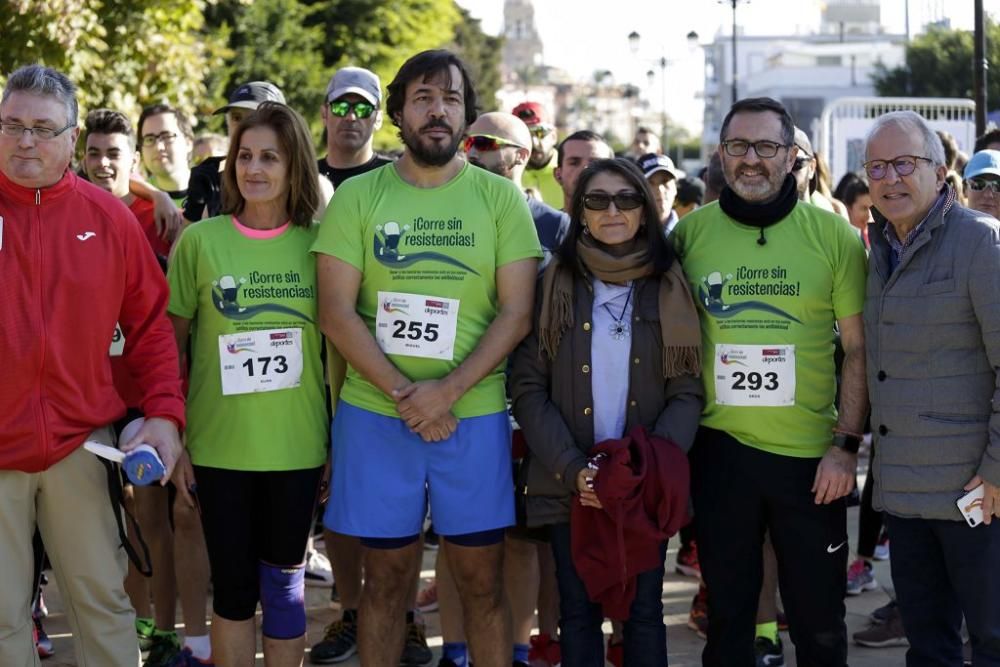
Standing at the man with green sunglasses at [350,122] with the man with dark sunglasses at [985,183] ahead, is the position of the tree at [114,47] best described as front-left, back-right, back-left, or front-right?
back-left

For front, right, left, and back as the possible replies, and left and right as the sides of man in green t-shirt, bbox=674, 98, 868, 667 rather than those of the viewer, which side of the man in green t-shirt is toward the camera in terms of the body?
front

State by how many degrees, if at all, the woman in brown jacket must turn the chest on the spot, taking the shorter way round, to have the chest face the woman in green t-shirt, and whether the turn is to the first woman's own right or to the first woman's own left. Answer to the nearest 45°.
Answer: approximately 90° to the first woman's own right

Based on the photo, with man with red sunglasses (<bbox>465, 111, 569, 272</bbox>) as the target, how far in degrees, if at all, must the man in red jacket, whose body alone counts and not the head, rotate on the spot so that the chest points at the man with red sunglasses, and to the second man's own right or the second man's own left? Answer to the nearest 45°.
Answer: approximately 135° to the second man's own left

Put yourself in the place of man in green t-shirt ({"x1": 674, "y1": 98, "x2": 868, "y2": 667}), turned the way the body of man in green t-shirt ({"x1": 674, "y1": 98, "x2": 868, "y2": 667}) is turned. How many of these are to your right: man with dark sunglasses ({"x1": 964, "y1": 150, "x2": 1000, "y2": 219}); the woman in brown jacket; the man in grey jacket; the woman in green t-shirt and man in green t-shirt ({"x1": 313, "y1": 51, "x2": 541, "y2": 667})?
3

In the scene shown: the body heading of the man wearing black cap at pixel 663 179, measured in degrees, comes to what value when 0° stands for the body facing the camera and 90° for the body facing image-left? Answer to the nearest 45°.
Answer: approximately 0°

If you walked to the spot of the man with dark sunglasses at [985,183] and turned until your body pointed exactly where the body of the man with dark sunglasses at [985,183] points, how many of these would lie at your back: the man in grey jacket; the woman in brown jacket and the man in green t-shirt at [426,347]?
0

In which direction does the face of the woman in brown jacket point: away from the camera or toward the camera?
toward the camera

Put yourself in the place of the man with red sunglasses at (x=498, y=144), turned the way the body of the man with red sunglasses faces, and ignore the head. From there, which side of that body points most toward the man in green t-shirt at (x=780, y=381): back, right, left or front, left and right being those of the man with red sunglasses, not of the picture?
left

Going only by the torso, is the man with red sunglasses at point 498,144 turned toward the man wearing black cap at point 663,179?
no

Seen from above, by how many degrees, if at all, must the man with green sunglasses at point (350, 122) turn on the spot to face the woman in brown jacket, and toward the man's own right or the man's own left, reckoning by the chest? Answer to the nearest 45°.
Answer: approximately 45° to the man's own left

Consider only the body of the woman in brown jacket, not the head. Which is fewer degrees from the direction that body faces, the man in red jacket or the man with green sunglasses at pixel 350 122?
the man in red jacket

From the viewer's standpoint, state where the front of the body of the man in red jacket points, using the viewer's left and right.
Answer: facing the viewer

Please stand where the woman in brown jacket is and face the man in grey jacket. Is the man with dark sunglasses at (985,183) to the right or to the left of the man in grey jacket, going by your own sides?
left

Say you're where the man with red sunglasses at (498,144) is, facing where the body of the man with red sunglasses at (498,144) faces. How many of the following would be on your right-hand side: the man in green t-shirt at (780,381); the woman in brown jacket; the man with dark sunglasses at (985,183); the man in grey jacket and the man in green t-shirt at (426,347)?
0

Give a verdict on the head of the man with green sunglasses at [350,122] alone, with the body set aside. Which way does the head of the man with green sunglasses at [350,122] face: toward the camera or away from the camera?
toward the camera

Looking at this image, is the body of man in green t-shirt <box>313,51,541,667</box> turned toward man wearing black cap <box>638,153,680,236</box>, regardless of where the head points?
no

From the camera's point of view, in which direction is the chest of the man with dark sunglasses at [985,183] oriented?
toward the camera

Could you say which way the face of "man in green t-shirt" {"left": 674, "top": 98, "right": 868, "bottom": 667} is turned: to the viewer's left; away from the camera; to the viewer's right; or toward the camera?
toward the camera

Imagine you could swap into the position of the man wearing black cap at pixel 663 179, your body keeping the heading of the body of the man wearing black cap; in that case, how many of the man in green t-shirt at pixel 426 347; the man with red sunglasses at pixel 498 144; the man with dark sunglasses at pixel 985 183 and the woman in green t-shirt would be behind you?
0
